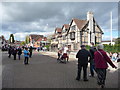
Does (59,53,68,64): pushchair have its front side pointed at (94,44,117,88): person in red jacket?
no

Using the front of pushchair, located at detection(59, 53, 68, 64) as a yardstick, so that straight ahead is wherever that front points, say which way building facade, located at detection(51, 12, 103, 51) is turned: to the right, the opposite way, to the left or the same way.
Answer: the same way

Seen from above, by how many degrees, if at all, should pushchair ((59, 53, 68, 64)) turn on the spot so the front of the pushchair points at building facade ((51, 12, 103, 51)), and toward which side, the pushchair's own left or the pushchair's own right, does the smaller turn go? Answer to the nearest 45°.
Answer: approximately 135° to the pushchair's own right

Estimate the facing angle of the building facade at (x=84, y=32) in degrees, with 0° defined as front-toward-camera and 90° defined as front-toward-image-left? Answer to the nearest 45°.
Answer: approximately 45°

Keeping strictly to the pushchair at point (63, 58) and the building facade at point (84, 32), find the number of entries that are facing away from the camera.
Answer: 0

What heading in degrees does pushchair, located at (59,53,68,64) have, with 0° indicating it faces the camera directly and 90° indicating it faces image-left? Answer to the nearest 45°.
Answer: approximately 45°

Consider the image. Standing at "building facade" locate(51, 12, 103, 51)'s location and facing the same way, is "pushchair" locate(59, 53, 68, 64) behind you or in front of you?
in front

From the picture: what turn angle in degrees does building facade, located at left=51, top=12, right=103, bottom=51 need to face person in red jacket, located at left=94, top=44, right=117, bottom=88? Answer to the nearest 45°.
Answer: approximately 45° to its left
